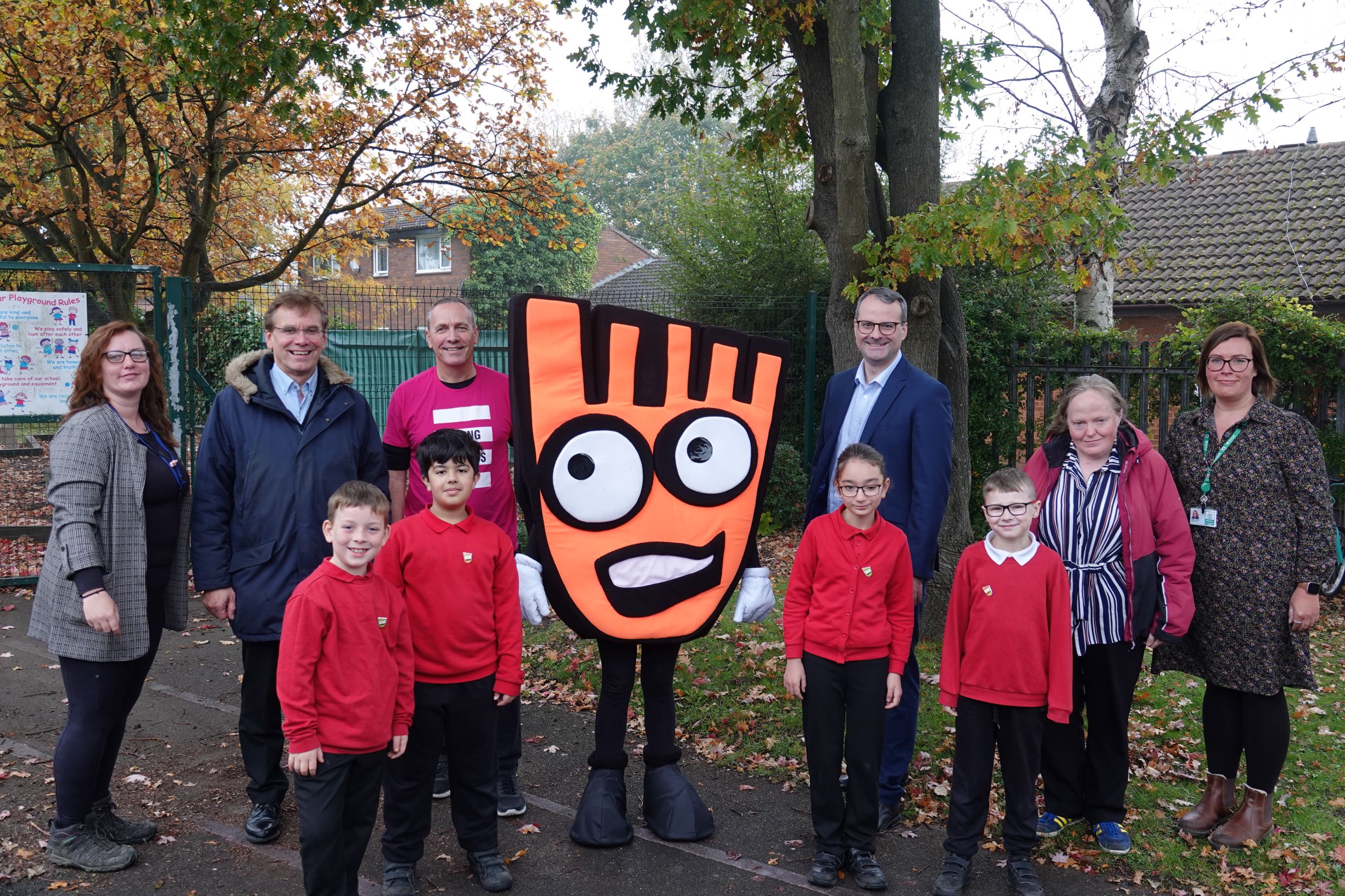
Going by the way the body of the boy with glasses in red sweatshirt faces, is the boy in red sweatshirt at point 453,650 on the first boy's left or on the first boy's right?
on the first boy's right

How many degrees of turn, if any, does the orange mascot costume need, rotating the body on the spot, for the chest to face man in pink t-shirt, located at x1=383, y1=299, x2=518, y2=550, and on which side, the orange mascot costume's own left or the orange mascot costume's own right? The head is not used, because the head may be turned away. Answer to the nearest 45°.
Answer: approximately 90° to the orange mascot costume's own right

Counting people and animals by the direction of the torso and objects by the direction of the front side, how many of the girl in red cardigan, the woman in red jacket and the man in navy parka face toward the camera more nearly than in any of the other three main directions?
3

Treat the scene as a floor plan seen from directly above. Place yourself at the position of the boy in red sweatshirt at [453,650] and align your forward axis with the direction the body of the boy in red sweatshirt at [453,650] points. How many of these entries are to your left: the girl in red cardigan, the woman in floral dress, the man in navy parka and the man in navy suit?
3

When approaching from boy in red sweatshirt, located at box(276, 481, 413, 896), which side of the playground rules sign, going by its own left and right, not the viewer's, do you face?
front

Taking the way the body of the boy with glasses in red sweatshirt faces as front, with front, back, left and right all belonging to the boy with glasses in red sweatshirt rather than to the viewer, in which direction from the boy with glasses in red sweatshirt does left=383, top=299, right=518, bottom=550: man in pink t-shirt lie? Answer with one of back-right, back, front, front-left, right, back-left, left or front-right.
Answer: right

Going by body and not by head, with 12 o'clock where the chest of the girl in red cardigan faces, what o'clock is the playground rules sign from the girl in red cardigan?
The playground rules sign is roughly at 4 o'clock from the girl in red cardigan.

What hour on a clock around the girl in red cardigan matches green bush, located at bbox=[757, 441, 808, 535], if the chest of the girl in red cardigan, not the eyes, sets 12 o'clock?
The green bush is roughly at 6 o'clock from the girl in red cardigan.

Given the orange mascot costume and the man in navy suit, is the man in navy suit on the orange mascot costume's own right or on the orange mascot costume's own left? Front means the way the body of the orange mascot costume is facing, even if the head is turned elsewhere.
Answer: on the orange mascot costume's own left

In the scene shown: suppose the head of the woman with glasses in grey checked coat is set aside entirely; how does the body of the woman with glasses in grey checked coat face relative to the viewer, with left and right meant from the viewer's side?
facing the viewer and to the right of the viewer
